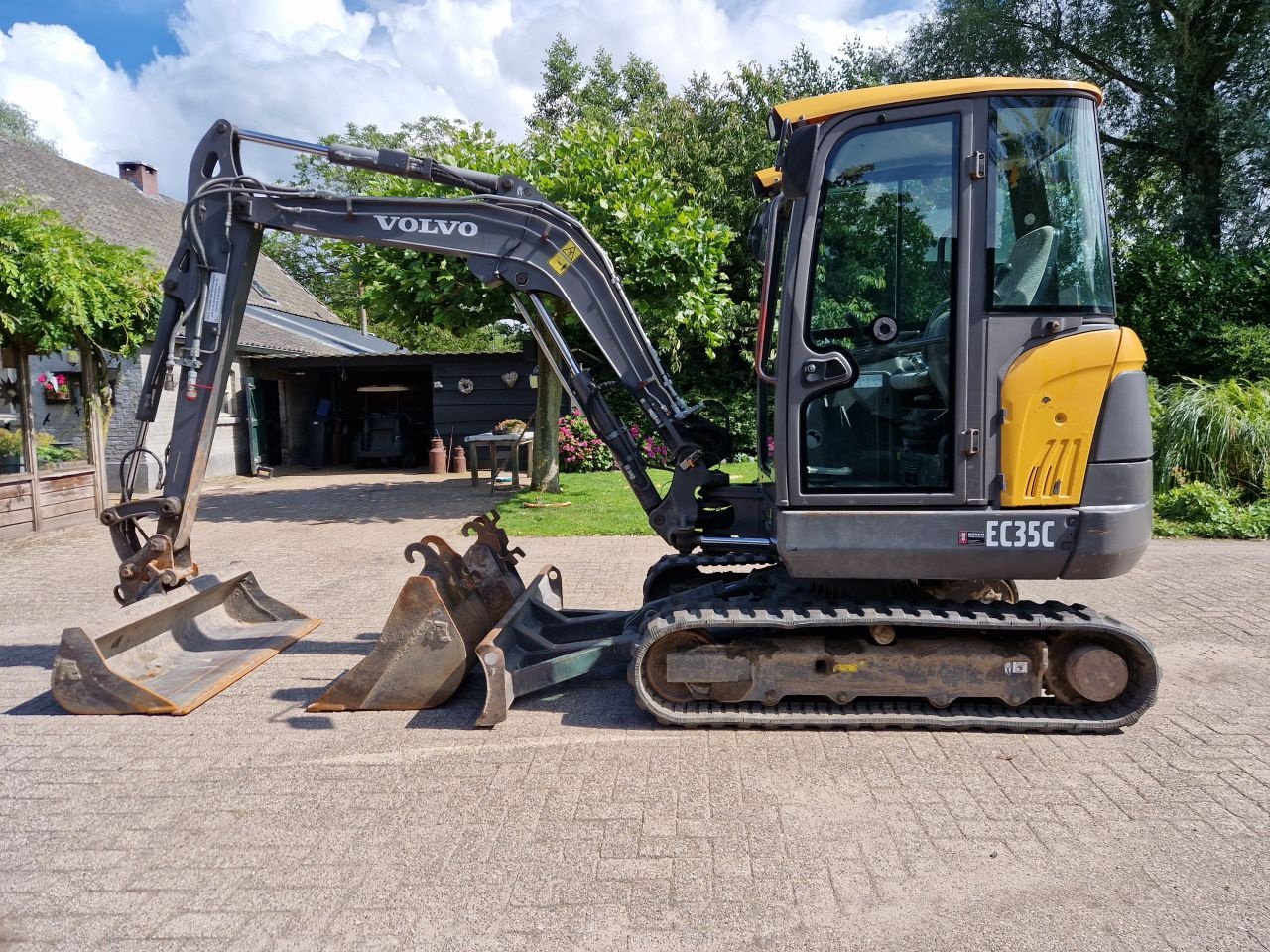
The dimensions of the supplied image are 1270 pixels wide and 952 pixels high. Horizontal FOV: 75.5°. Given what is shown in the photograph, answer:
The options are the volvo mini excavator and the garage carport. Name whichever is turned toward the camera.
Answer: the garage carport

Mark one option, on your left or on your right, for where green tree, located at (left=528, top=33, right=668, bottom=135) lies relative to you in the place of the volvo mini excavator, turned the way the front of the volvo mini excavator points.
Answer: on your right

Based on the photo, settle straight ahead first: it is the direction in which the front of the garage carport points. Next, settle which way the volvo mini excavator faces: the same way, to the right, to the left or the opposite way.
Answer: to the right

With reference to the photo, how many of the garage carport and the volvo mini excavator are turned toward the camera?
1

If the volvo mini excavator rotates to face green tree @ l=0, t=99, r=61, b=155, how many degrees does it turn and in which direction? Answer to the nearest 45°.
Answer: approximately 45° to its right

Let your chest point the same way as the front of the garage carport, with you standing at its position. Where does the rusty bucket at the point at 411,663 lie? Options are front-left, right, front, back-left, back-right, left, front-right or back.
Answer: front

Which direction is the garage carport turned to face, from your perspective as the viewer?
facing the viewer

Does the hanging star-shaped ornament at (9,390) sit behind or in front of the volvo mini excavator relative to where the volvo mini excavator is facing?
in front

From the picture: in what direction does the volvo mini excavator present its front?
to the viewer's left

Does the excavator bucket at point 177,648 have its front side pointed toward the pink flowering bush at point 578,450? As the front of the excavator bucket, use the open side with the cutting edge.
no
